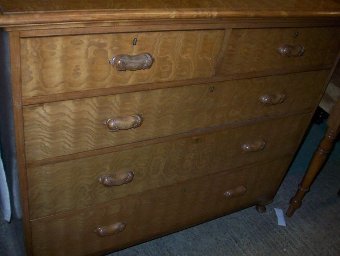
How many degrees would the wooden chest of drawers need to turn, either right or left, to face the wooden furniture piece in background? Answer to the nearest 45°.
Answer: approximately 90° to its left

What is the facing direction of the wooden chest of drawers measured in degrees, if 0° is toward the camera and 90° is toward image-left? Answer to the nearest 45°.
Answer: approximately 315°
